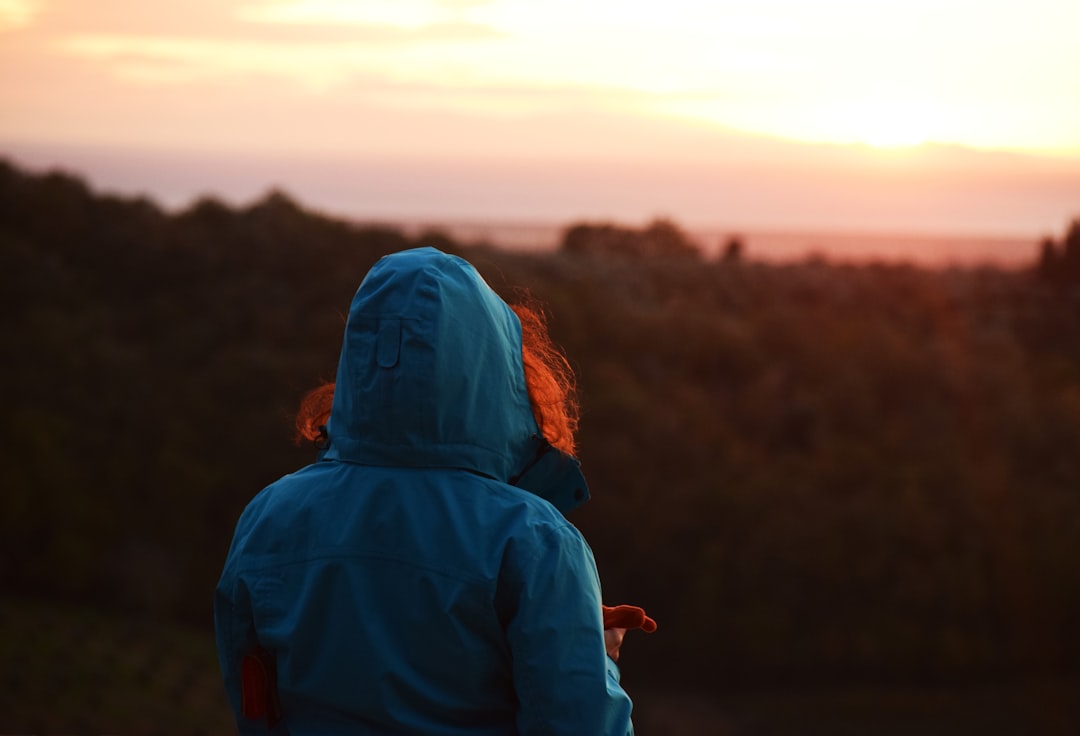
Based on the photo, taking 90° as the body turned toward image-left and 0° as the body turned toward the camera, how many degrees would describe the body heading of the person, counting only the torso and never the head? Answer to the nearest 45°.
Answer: approximately 225°
